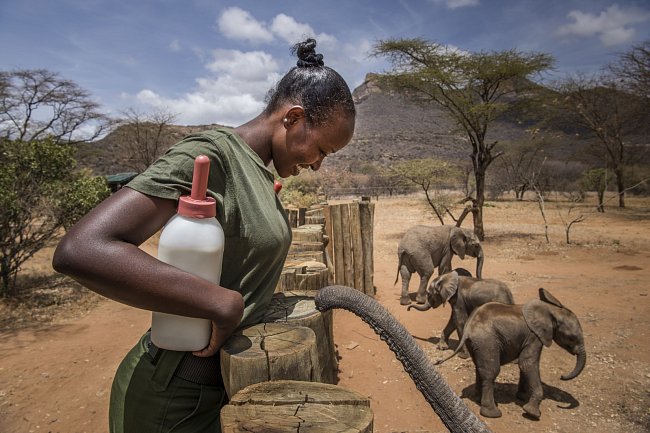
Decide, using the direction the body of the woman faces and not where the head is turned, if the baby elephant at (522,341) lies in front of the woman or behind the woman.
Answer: in front

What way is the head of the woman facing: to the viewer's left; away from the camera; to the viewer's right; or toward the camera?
to the viewer's right

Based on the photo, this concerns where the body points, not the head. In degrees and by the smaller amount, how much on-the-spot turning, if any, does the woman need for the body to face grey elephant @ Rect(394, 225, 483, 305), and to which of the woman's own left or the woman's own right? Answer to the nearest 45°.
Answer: approximately 45° to the woman's own left

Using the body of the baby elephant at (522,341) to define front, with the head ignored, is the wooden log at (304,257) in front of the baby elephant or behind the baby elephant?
behind

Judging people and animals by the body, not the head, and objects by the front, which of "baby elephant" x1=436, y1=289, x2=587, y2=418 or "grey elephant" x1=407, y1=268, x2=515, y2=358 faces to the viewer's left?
the grey elephant

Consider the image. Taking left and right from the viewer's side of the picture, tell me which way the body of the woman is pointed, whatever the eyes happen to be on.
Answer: facing to the right of the viewer

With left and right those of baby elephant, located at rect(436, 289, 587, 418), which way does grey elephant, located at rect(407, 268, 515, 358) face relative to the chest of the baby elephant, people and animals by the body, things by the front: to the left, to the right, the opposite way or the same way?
the opposite way

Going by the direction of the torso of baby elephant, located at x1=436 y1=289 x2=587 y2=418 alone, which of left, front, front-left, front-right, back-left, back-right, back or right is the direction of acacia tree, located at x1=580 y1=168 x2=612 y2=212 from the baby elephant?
left

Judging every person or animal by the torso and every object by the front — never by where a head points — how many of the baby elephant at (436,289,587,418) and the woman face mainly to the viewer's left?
0

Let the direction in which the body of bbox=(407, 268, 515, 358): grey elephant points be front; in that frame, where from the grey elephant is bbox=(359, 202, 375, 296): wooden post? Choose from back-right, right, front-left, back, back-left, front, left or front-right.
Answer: front-right

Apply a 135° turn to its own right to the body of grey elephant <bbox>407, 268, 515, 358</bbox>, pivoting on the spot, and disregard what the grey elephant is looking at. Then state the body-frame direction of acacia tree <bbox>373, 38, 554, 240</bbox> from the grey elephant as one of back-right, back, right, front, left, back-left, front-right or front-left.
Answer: front-left

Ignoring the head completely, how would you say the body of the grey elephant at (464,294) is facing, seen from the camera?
to the viewer's left

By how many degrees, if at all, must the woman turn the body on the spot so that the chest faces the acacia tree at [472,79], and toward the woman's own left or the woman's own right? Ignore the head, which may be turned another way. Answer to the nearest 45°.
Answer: approximately 45° to the woman's own left

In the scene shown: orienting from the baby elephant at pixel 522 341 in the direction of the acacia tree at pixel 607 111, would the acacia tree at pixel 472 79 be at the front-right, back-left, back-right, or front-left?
front-left

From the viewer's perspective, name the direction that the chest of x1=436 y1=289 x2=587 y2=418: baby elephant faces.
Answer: to the viewer's right

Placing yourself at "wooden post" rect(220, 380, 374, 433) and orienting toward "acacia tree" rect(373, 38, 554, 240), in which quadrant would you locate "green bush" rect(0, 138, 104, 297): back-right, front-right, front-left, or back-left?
front-left

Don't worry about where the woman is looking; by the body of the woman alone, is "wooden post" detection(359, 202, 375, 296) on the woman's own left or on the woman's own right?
on the woman's own left
